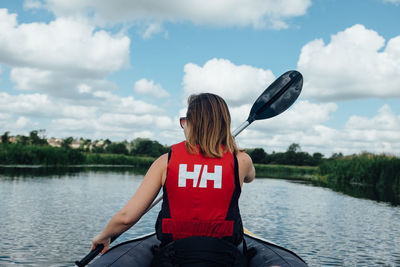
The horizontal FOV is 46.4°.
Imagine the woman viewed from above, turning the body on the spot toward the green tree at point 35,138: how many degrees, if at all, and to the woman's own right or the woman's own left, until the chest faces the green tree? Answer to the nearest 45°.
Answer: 0° — they already face it

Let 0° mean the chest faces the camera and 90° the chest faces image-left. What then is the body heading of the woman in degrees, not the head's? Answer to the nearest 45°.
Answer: approximately 180°

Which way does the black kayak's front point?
away from the camera
